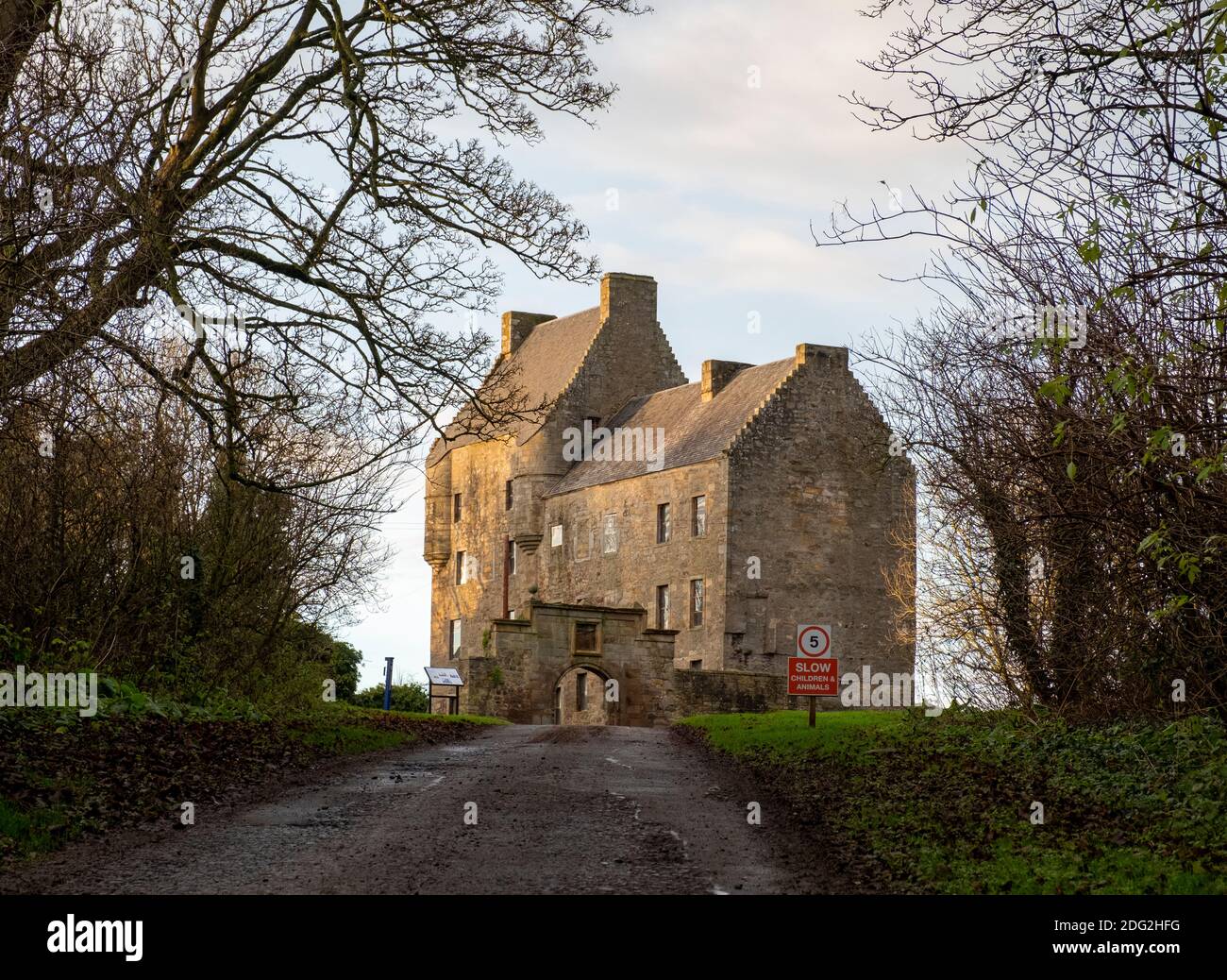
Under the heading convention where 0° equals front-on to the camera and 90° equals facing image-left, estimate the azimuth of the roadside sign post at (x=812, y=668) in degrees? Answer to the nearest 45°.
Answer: approximately 0°

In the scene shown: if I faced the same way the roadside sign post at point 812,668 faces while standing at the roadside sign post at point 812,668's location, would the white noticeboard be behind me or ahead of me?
behind

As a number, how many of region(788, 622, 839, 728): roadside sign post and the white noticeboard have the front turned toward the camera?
2

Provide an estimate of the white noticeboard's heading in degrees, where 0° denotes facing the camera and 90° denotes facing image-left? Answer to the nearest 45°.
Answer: approximately 0°
